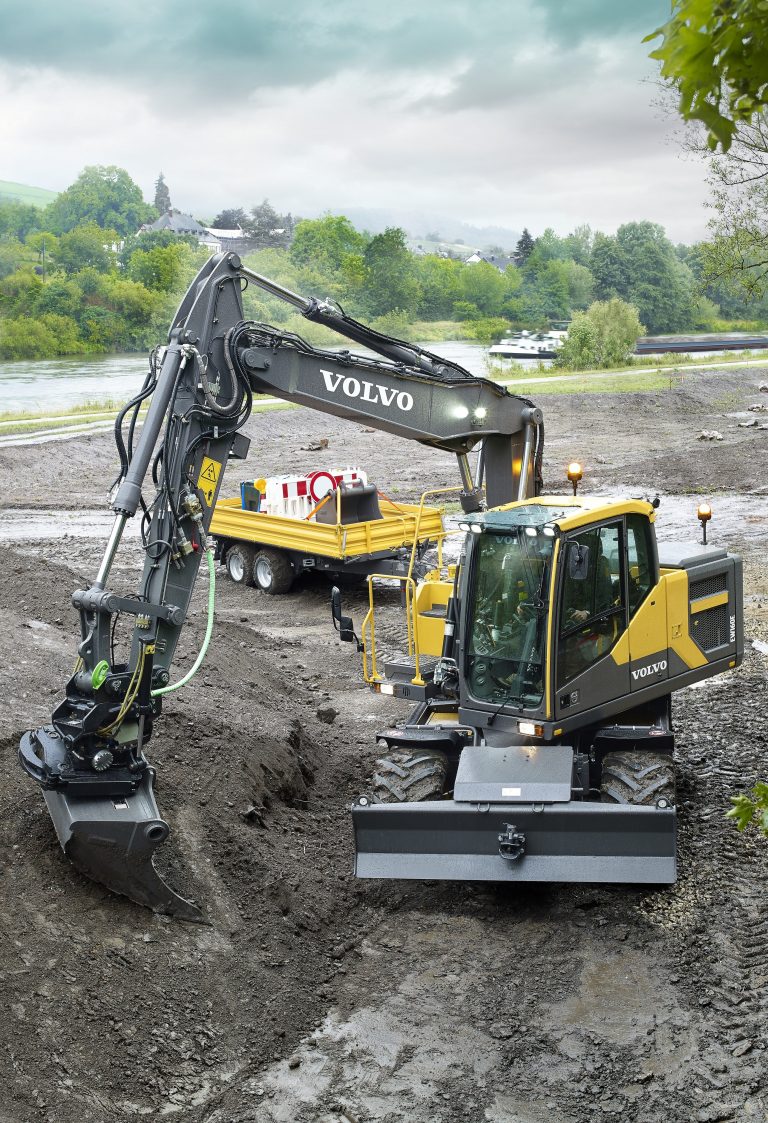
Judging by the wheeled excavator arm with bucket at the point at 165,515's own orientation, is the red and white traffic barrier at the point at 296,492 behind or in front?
behind

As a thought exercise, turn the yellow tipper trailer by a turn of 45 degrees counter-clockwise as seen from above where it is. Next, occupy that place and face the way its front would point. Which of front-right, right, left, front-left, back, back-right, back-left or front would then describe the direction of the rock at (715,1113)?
right

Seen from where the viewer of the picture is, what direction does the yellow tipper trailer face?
facing the viewer and to the right of the viewer

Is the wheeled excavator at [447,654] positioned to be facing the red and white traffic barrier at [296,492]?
no

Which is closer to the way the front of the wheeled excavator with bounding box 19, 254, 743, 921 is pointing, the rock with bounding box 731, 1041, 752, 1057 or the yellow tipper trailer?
the rock

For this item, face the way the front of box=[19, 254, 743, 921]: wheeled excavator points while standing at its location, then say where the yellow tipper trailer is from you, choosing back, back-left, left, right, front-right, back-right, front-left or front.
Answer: back-right

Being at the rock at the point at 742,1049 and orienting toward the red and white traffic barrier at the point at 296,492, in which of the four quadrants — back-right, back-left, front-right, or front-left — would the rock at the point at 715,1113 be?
back-left

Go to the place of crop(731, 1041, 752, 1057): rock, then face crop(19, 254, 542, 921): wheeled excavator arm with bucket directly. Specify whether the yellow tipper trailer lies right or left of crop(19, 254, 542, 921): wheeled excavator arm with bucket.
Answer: right

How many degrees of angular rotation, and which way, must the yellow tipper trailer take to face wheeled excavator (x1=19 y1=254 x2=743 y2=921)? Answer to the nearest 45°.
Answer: approximately 45° to its right

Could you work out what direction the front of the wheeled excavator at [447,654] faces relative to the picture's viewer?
facing the viewer and to the left of the viewer

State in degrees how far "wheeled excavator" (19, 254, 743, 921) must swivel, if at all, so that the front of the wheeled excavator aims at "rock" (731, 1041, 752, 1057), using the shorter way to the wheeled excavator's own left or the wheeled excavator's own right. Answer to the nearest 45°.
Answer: approximately 90° to the wheeled excavator's own left

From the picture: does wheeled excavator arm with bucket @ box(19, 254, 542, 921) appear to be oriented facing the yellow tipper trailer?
no

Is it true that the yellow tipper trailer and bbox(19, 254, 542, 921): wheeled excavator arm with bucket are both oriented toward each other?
no

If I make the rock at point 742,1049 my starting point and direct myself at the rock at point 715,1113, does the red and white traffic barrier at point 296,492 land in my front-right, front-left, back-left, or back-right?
back-right

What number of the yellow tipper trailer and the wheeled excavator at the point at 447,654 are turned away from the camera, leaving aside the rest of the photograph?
0

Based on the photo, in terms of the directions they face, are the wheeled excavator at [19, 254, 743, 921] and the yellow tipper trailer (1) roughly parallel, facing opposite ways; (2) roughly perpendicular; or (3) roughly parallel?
roughly perpendicular

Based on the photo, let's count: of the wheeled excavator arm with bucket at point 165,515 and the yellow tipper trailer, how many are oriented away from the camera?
0

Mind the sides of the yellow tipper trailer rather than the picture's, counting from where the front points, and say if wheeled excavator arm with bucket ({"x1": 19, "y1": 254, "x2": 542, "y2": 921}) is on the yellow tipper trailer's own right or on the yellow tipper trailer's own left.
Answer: on the yellow tipper trailer's own right
